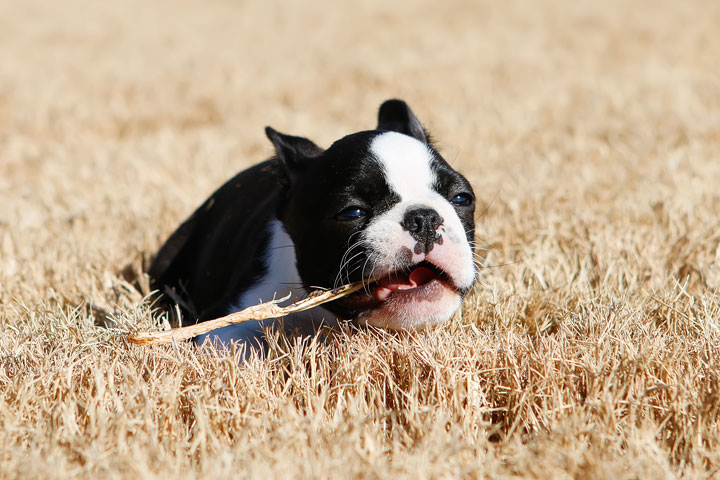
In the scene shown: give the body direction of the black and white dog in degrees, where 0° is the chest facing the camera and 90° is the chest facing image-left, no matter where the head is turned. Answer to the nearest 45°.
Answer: approximately 315°
